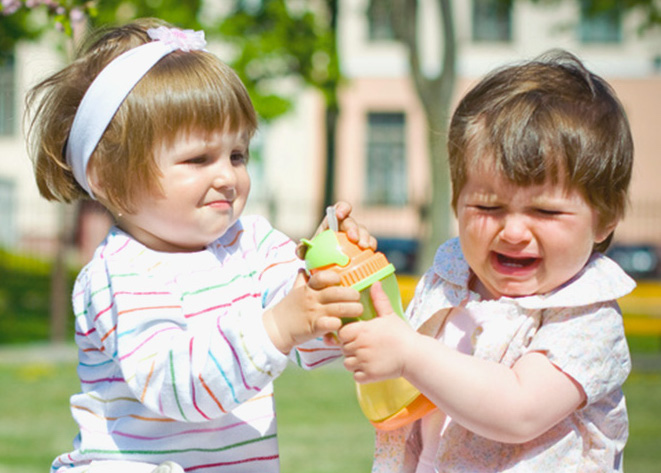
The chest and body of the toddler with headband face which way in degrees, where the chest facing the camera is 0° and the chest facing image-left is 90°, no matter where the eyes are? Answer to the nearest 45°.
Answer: approximately 315°

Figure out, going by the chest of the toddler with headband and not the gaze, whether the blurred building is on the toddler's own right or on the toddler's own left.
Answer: on the toddler's own left

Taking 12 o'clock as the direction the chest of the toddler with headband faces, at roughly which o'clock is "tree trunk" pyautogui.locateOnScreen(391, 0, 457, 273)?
The tree trunk is roughly at 8 o'clock from the toddler with headband.
